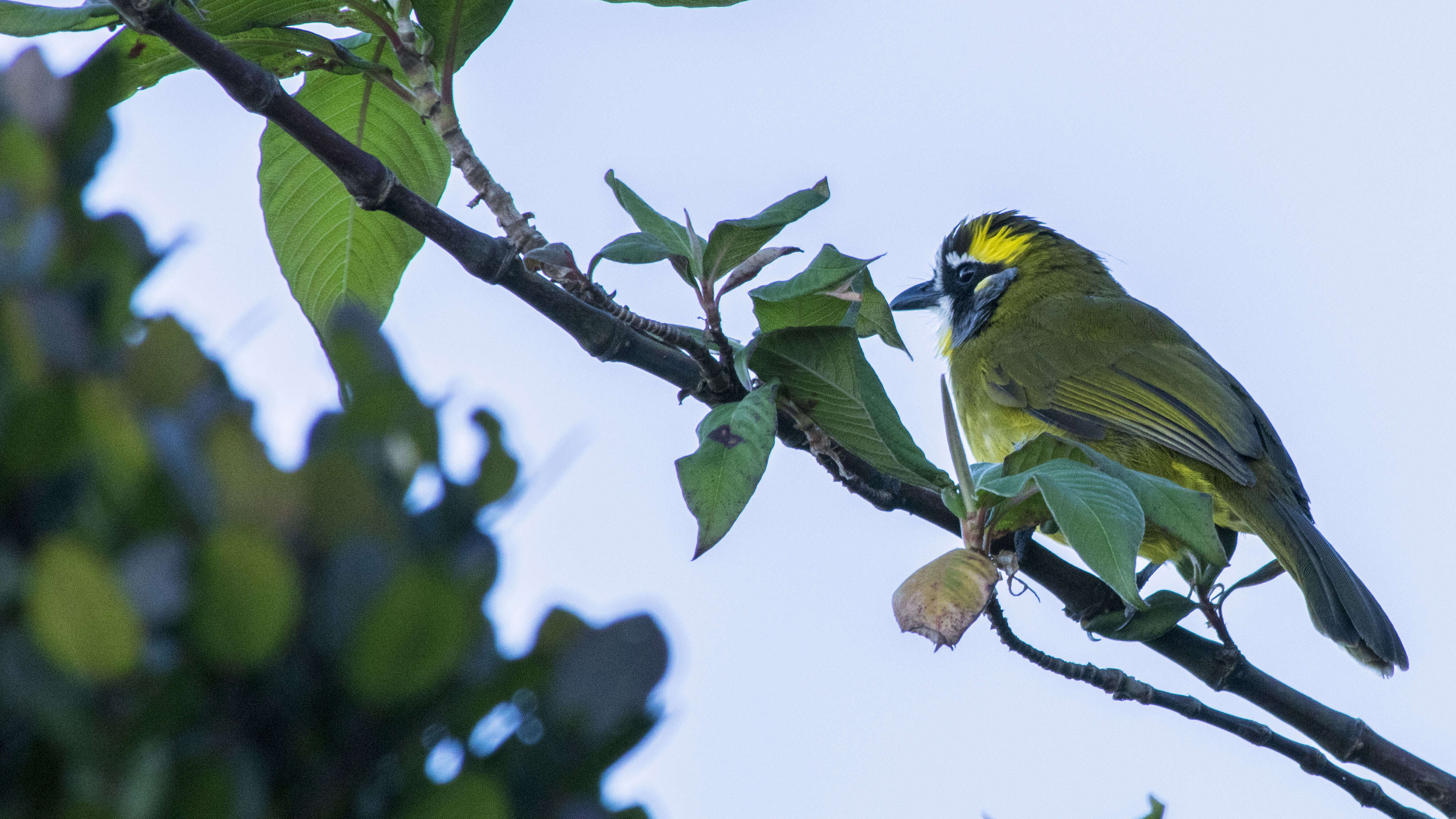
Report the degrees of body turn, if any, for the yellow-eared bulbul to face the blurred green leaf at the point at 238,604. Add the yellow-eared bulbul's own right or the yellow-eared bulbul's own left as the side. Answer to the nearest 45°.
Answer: approximately 90° to the yellow-eared bulbul's own left

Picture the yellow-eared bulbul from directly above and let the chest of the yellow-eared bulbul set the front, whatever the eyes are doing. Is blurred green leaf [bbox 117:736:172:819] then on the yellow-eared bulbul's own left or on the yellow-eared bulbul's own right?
on the yellow-eared bulbul's own left

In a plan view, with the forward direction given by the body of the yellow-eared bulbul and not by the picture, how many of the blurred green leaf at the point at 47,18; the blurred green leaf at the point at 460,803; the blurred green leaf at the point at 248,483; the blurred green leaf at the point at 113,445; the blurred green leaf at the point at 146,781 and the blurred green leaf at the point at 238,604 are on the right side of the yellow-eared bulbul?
0

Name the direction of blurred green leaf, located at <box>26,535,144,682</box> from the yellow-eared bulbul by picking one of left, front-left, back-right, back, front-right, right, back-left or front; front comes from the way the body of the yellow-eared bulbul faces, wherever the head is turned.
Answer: left

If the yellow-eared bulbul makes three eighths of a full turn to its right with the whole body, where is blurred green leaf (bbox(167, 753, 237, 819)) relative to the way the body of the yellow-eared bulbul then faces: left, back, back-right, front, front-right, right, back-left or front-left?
back-right

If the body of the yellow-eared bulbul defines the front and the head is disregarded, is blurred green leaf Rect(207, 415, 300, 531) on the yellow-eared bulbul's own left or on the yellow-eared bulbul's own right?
on the yellow-eared bulbul's own left

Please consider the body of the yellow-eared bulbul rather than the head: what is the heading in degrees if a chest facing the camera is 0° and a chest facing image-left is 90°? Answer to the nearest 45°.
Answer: approximately 90°

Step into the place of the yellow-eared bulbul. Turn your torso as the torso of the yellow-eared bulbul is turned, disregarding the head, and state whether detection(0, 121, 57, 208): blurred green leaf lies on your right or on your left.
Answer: on your left
